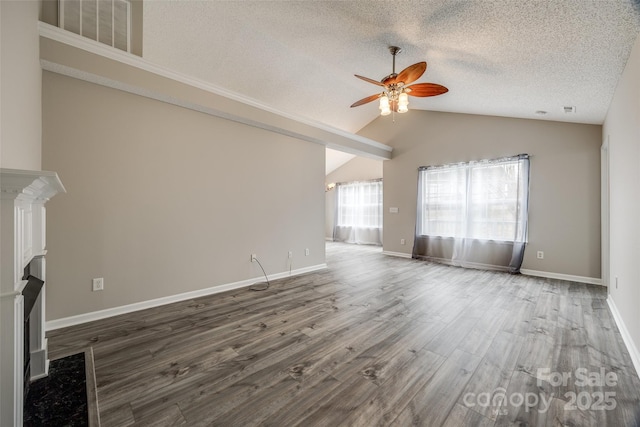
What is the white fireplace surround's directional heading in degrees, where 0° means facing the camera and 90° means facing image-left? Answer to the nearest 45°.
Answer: approximately 270°

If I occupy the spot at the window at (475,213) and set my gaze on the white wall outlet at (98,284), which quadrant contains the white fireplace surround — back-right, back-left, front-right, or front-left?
front-left

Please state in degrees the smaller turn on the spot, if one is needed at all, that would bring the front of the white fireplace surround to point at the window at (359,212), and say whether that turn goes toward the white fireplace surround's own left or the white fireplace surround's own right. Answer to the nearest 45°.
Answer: approximately 45° to the white fireplace surround's own left

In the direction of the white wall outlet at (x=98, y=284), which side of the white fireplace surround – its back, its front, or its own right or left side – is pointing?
left

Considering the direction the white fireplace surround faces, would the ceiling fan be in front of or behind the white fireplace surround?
in front

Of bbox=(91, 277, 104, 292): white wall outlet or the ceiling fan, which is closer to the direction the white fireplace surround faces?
the ceiling fan

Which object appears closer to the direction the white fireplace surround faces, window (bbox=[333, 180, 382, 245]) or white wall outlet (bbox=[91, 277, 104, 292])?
the window

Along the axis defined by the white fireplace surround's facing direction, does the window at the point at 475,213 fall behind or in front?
in front
